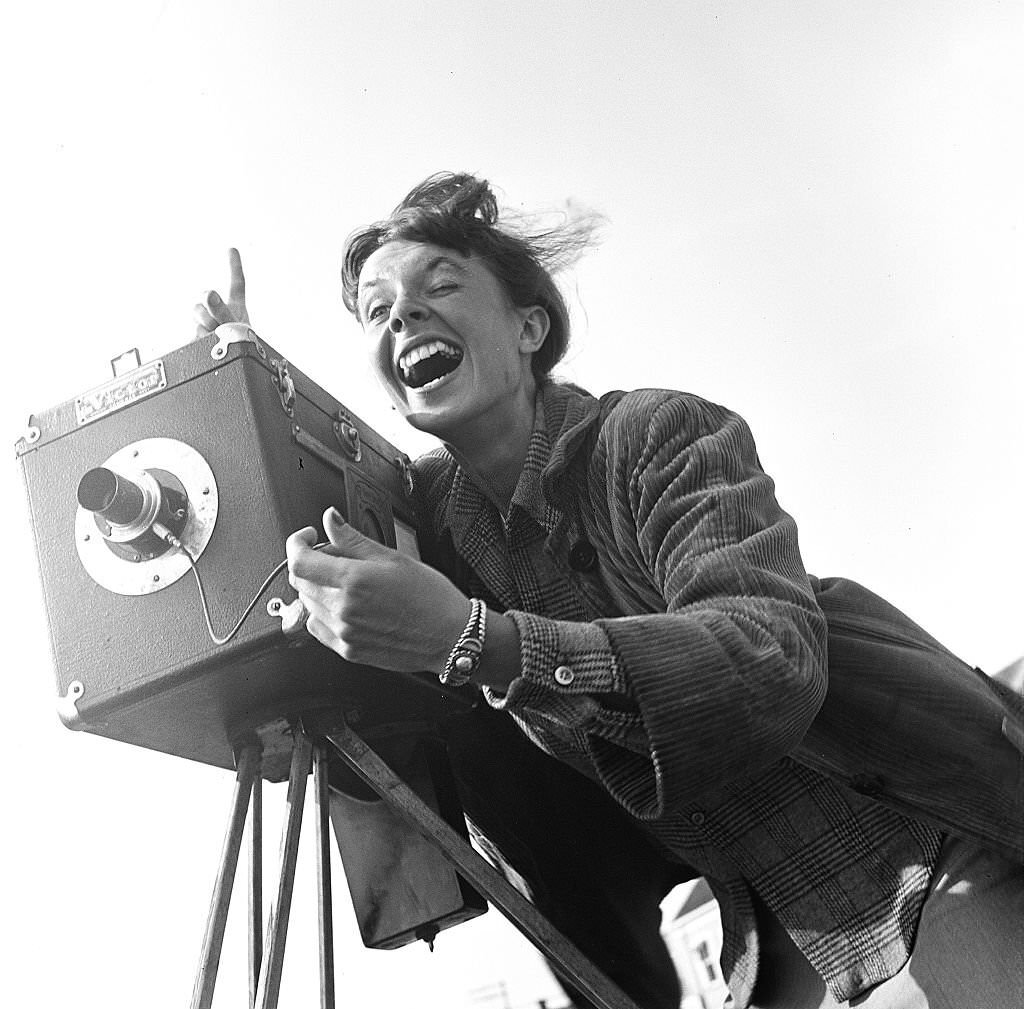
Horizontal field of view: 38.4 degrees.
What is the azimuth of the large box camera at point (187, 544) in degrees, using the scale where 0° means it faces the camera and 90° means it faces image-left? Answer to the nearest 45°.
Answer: approximately 45°

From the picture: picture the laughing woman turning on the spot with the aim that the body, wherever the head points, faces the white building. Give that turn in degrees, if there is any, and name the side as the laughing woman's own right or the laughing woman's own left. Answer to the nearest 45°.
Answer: approximately 135° to the laughing woman's own right

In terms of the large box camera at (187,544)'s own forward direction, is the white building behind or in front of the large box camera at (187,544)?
behind
